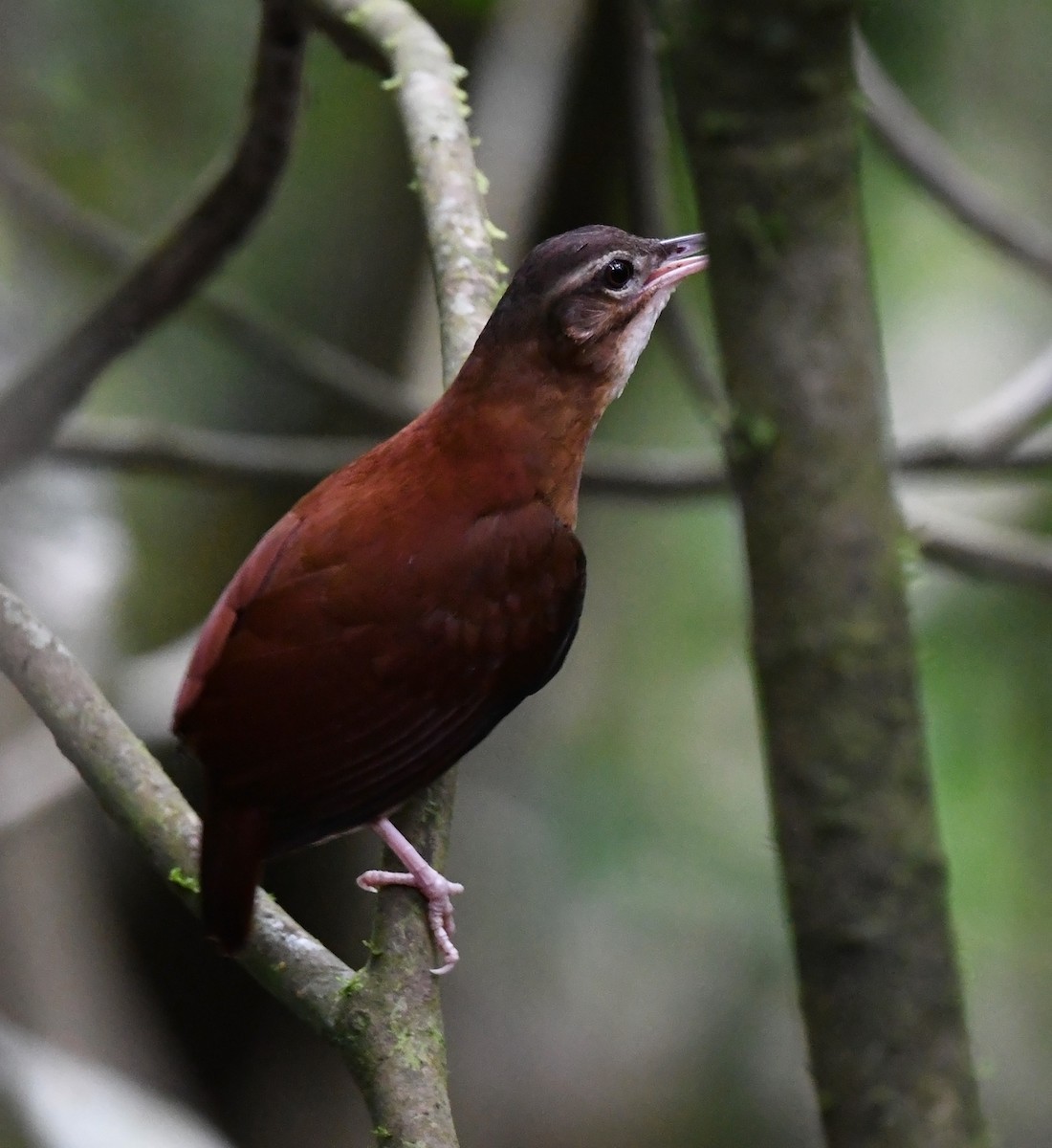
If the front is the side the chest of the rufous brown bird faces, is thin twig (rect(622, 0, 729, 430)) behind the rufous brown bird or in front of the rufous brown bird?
in front

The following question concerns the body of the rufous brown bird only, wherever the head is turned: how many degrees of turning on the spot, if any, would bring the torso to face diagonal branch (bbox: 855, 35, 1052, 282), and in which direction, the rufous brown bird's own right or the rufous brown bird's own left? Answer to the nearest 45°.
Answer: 0° — it already faces it

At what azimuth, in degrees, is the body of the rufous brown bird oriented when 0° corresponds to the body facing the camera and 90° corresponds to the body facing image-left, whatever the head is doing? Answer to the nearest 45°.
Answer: approximately 225°
